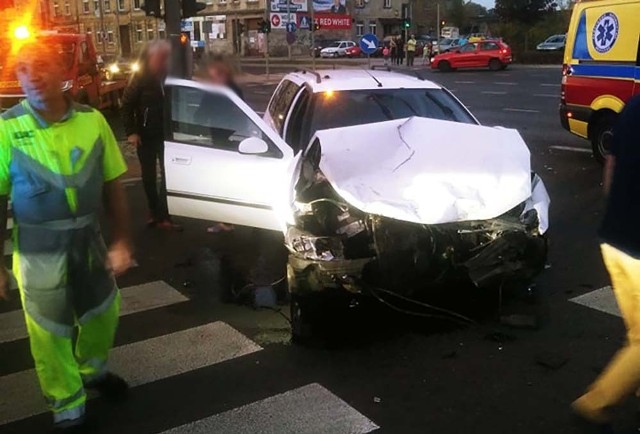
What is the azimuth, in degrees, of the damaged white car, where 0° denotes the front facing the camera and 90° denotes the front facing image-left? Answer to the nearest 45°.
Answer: approximately 0°

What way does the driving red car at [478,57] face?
to the viewer's left

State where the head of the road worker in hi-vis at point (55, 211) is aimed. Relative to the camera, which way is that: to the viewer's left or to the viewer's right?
to the viewer's left

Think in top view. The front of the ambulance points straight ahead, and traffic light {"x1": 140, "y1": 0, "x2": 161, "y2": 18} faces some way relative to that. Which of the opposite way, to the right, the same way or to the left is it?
to the right

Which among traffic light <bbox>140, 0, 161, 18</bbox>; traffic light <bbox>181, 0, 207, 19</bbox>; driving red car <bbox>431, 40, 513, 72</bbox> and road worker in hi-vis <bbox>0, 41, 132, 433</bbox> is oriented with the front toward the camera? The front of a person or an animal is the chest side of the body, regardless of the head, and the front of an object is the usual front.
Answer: the road worker in hi-vis

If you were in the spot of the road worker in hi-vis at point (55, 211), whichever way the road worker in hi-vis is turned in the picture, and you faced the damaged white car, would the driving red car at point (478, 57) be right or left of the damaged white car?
left

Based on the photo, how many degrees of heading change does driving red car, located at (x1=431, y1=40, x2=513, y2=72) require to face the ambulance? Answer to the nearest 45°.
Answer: approximately 90° to its left

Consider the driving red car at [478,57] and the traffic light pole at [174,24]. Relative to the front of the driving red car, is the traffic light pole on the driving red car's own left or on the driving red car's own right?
on the driving red car's own left

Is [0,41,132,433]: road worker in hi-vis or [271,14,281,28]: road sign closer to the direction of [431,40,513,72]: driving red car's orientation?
the road sign

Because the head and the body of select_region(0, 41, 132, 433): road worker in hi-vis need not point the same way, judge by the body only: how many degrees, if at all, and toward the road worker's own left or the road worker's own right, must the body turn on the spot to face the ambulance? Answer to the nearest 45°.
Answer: approximately 135° to the road worker's own left

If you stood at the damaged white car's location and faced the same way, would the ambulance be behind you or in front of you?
behind

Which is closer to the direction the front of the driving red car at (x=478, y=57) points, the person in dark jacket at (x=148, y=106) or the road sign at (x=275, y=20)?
the road sign
